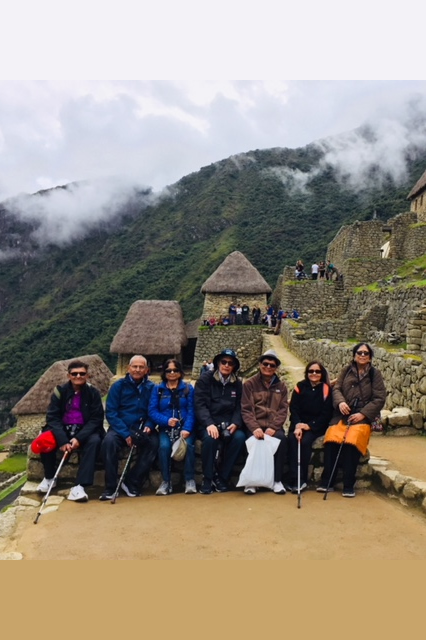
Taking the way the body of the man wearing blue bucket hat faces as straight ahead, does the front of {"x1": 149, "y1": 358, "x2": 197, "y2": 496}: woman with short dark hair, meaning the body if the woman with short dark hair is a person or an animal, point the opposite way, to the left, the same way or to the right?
the same way

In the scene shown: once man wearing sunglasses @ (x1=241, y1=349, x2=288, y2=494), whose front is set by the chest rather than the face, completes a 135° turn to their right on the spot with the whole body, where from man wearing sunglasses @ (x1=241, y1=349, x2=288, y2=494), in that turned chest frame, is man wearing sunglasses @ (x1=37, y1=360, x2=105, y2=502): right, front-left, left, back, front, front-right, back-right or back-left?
front-left

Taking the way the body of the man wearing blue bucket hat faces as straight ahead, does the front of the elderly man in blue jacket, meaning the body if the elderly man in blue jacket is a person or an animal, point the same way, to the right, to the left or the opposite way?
the same way

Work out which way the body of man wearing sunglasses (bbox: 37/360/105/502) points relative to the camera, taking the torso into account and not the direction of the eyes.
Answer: toward the camera

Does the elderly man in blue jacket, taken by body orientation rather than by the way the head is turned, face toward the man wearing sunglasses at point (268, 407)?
no

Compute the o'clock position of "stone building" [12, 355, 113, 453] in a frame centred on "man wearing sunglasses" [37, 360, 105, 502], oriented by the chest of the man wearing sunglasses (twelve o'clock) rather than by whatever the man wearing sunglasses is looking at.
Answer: The stone building is roughly at 6 o'clock from the man wearing sunglasses.

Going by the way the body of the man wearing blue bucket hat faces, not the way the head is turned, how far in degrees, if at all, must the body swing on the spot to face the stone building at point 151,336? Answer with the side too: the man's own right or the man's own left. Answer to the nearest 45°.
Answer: approximately 180°

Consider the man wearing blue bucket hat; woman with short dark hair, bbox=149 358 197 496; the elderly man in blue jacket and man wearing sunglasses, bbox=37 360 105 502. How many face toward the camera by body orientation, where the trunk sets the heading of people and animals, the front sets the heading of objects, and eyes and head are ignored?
4

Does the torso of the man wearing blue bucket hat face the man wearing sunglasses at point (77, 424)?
no

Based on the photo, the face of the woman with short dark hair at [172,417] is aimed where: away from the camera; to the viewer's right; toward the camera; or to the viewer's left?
toward the camera

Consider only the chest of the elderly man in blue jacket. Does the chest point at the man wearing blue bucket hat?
no

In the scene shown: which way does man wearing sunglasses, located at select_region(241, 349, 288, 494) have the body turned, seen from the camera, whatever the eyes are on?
toward the camera

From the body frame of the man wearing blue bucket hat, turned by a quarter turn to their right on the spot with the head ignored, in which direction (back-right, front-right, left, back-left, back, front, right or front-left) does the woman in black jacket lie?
back

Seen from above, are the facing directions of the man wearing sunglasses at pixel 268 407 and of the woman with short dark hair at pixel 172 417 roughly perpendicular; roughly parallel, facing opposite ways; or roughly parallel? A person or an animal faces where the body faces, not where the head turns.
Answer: roughly parallel

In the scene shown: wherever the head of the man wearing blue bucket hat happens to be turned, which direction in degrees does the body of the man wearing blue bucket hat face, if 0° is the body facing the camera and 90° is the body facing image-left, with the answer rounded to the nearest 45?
approximately 0°

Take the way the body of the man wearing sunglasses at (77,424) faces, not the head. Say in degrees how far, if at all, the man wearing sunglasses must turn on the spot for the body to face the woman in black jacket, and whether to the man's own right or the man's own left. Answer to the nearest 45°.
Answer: approximately 90° to the man's own left
